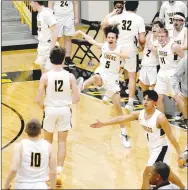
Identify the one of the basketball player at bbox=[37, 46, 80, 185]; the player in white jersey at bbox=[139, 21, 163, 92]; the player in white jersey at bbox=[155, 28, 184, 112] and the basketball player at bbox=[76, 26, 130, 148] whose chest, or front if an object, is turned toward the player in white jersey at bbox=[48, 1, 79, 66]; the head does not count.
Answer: the basketball player at bbox=[37, 46, 80, 185]

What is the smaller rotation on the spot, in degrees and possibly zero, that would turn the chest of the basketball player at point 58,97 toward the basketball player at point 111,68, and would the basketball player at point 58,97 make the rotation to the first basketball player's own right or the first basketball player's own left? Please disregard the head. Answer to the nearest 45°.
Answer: approximately 45° to the first basketball player's own right

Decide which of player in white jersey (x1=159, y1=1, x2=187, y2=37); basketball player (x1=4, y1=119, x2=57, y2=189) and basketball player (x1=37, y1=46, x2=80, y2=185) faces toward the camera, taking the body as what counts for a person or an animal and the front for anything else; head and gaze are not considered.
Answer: the player in white jersey

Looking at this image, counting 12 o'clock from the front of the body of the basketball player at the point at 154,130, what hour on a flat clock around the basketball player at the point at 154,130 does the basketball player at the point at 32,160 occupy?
the basketball player at the point at 32,160 is roughly at 12 o'clock from the basketball player at the point at 154,130.

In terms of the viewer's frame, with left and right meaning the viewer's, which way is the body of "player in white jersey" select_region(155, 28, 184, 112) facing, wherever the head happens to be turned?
facing the viewer and to the left of the viewer

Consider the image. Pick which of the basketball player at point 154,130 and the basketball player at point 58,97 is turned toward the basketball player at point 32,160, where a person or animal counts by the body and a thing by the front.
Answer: the basketball player at point 154,130

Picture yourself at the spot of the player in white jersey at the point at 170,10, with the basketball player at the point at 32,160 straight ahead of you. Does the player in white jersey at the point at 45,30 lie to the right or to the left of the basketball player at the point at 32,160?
right

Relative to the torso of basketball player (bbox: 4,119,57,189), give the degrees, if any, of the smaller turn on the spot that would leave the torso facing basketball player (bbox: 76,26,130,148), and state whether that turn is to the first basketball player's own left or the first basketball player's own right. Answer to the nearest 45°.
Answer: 0° — they already face them

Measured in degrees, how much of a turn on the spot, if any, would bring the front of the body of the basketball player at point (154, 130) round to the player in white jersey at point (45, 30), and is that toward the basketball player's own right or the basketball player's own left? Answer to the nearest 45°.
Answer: approximately 90° to the basketball player's own right

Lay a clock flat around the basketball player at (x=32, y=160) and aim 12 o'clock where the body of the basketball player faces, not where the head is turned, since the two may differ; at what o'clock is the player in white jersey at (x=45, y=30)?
The player in white jersey is roughly at 12 o'clock from the basketball player.

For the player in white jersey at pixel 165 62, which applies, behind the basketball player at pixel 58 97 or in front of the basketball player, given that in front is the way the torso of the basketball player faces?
in front

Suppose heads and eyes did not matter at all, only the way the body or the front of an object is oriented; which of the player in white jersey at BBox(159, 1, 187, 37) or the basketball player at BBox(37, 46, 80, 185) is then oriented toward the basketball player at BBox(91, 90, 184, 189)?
the player in white jersey

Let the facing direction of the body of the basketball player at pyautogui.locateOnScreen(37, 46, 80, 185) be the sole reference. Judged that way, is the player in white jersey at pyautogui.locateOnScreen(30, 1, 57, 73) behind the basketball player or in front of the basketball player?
in front

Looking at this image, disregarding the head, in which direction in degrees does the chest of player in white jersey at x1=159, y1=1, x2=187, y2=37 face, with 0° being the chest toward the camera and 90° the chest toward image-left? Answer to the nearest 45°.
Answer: approximately 0°

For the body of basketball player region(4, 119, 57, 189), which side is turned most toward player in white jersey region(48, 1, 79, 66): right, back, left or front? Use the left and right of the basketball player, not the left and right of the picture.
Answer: front

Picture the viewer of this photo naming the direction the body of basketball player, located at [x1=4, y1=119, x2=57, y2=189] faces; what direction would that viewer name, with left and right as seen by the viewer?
facing away from the viewer

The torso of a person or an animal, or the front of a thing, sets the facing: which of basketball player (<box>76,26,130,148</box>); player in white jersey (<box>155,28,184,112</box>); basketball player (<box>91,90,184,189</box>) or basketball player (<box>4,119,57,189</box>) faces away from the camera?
basketball player (<box>4,119,57,189</box>)
